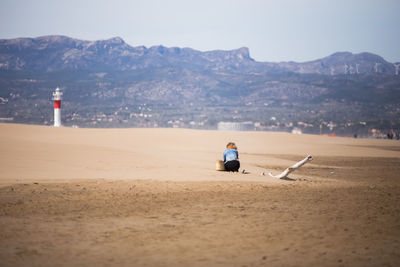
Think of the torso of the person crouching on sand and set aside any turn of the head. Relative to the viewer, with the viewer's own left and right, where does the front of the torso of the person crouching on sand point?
facing away from the viewer
